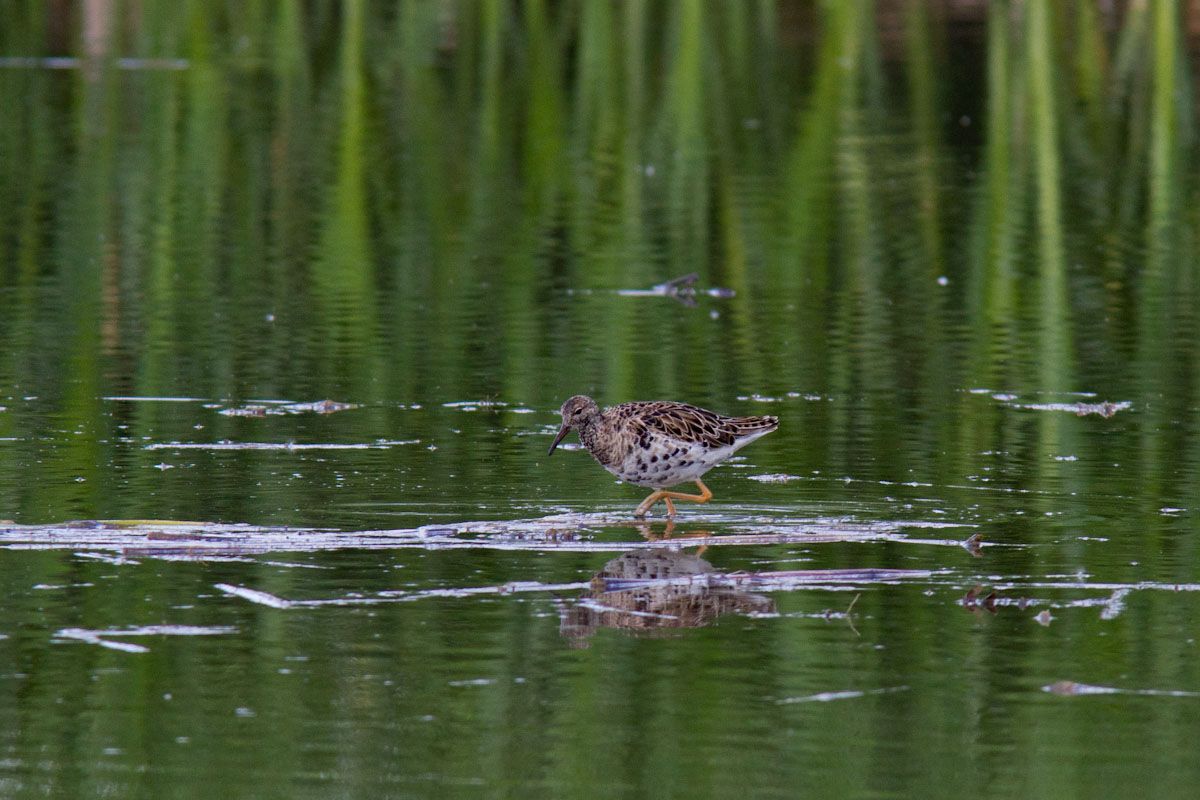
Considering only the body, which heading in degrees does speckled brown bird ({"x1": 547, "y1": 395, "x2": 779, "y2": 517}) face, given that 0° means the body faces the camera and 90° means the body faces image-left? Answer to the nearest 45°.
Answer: approximately 90°
